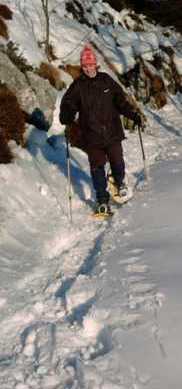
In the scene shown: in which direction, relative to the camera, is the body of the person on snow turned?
toward the camera

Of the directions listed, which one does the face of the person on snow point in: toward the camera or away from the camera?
toward the camera
